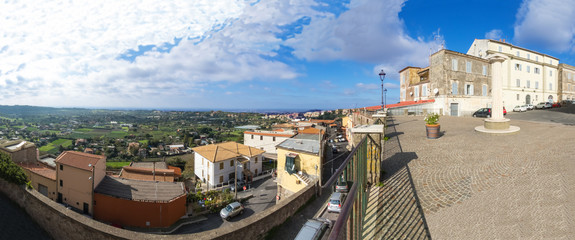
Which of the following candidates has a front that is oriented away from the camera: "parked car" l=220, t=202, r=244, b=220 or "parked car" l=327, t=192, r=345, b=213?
"parked car" l=327, t=192, r=345, b=213

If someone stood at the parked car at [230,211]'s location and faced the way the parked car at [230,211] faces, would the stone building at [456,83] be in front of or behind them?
behind

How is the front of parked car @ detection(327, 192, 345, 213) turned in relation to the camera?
facing away from the viewer

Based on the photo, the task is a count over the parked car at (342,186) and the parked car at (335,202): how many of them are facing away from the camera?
2

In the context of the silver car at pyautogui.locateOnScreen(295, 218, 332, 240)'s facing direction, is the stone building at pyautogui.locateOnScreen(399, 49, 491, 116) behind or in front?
in front

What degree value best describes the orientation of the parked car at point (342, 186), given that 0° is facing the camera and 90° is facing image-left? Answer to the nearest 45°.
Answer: approximately 180°

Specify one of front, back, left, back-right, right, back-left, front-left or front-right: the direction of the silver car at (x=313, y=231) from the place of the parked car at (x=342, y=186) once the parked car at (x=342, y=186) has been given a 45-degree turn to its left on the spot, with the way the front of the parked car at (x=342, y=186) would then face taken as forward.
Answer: back-left

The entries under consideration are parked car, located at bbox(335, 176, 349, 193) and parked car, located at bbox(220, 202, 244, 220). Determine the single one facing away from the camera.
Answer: parked car, located at bbox(335, 176, 349, 193)

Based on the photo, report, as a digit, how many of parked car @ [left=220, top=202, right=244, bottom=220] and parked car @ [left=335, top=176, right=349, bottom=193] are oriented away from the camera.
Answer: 1

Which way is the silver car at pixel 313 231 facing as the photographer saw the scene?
facing away from the viewer and to the right of the viewer

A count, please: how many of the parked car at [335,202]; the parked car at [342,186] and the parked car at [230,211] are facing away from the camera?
2
